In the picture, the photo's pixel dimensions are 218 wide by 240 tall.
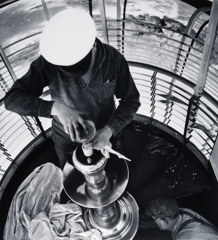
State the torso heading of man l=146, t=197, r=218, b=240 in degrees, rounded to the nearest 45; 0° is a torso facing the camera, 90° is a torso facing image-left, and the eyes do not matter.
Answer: approximately 90°

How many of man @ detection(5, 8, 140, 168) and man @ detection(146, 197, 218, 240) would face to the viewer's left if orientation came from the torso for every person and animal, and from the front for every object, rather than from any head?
1

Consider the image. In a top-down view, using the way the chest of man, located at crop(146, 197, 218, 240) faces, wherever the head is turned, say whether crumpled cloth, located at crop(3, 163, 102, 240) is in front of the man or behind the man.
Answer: in front

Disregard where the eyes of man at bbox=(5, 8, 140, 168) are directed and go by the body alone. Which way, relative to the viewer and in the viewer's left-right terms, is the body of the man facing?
facing the viewer

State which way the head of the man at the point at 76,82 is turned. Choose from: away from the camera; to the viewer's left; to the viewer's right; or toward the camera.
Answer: toward the camera

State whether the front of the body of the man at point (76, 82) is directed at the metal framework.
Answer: no
